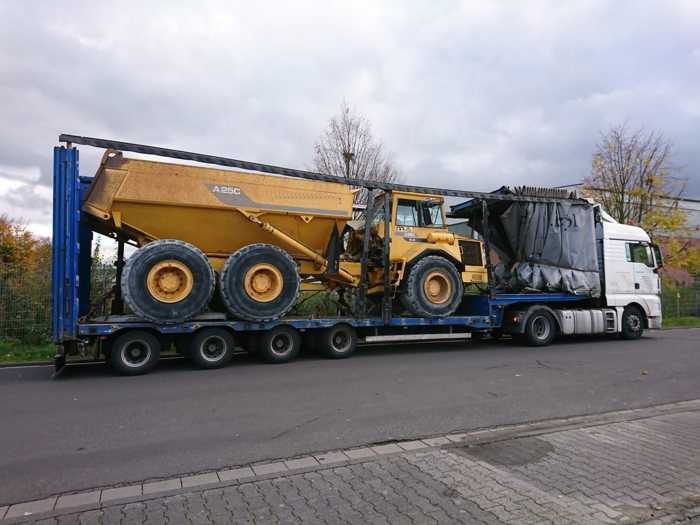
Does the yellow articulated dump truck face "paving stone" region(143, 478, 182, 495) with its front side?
no

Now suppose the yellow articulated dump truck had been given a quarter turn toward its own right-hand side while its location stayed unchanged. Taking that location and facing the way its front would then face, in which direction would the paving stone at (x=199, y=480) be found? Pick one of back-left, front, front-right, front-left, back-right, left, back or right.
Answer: front

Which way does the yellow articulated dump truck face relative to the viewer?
to the viewer's right

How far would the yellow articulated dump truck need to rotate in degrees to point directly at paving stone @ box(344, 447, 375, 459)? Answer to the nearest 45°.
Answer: approximately 90° to its right

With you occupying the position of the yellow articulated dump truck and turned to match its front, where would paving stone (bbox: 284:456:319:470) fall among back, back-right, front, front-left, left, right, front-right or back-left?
right

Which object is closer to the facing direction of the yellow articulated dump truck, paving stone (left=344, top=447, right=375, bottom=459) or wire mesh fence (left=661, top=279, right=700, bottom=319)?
the wire mesh fence

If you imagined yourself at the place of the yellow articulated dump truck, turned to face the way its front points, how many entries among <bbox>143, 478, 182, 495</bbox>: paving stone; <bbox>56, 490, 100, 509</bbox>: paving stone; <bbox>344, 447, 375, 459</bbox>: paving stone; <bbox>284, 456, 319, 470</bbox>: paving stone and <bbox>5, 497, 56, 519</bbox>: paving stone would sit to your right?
5

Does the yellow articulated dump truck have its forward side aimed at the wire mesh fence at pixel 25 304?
no

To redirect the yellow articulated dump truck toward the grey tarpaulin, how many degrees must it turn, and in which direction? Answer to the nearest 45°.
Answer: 0° — it already faces it

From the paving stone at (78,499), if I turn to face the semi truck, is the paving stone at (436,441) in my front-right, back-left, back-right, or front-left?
front-right

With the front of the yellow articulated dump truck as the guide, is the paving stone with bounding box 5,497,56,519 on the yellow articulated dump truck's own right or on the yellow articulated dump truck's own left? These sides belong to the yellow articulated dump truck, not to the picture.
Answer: on the yellow articulated dump truck's own right

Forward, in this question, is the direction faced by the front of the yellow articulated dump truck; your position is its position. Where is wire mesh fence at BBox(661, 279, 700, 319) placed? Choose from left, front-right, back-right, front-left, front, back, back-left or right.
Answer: front-left

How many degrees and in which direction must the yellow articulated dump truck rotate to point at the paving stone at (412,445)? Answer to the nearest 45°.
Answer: approximately 90° to its right

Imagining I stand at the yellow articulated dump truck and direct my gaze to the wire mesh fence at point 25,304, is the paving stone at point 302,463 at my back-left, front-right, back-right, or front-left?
back-left
